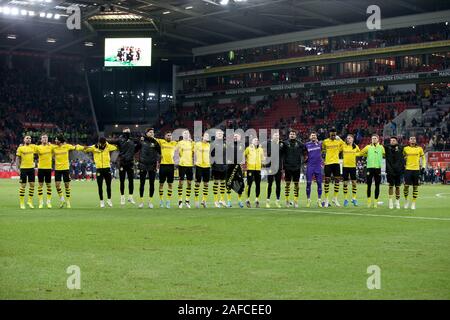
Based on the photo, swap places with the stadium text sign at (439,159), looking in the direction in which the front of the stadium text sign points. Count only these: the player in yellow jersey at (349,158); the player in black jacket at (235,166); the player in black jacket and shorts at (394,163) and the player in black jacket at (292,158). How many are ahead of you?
4

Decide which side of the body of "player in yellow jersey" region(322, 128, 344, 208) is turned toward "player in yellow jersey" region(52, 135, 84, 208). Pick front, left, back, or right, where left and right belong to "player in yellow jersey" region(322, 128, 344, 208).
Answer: right

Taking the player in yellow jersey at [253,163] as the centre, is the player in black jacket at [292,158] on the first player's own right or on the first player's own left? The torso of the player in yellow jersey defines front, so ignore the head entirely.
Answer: on the first player's own left

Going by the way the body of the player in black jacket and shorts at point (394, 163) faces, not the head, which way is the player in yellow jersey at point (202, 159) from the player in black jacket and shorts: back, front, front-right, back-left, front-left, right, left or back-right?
right

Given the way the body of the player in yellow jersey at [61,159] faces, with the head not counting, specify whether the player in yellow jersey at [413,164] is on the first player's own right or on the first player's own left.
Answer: on the first player's own left

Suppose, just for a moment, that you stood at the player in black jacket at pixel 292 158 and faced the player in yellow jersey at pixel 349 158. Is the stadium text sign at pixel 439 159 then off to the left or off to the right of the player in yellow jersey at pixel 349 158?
left

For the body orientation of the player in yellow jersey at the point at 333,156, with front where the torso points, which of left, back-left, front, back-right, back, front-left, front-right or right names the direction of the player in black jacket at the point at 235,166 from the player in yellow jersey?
right

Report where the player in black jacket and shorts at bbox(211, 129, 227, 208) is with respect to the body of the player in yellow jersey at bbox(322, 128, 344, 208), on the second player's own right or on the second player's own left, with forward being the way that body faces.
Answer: on the second player's own right

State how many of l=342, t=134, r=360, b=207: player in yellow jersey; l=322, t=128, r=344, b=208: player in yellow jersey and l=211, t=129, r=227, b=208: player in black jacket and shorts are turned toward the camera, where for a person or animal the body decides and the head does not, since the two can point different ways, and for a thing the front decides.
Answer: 3

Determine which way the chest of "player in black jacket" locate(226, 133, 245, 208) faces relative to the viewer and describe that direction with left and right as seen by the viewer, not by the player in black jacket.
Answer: facing the viewer

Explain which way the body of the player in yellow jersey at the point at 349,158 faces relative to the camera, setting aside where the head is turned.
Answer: toward the camera

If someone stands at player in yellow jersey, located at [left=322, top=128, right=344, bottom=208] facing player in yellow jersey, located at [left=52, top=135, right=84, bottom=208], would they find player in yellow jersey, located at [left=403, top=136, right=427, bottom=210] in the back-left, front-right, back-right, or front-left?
back-left

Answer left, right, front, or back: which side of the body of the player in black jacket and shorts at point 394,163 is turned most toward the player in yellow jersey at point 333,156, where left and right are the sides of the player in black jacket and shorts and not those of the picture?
right

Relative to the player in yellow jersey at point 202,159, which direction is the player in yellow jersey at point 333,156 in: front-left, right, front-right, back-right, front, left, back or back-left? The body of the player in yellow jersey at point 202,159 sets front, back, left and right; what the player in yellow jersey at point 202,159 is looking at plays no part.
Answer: left
